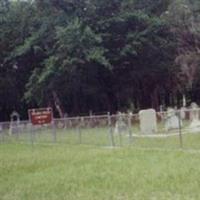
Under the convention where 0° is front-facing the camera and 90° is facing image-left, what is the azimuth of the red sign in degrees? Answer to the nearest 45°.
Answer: approximately 0°

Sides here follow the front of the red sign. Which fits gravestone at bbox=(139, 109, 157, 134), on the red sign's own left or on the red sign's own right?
on the red sign's own left

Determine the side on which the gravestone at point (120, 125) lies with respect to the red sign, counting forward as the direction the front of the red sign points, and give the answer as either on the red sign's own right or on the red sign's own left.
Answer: on the red sign's own left

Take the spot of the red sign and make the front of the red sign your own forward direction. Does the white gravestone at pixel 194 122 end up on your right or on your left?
on your left
